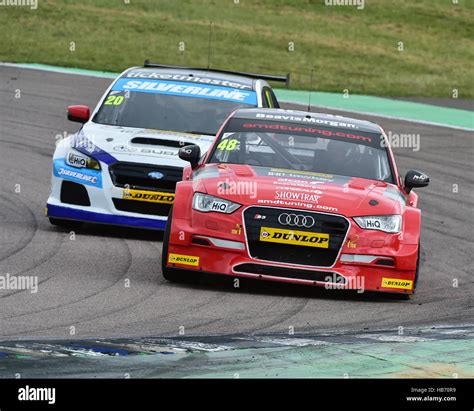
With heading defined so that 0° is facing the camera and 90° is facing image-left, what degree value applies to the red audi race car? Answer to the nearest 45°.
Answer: approximately 0°

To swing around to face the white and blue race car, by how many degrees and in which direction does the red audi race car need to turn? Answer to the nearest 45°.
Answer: approximately 135° to its right
